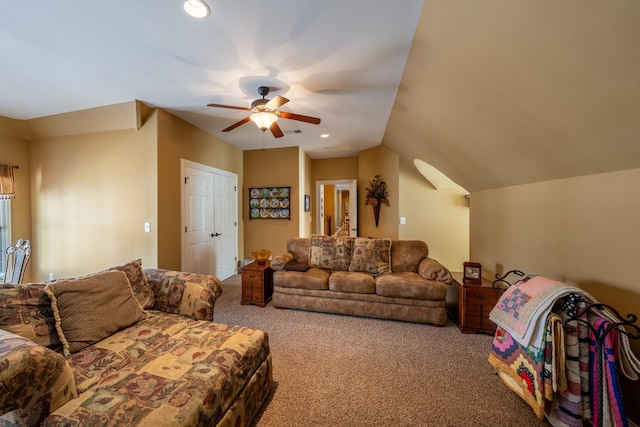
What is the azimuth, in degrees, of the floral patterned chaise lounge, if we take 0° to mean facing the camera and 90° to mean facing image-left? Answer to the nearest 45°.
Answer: approximately 315°

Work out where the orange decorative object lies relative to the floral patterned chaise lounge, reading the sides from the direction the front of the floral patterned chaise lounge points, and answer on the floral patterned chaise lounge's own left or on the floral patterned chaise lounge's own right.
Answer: on the floral patterned chaise lounge's own left

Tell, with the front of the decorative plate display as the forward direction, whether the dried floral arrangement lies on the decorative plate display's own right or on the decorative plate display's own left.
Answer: on the decorative plate display's own left

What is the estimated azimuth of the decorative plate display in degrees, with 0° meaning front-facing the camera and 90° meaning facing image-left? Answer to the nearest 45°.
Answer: approximately 0°

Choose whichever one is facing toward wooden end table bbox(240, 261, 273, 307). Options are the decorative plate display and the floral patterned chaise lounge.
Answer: the decorative plate display

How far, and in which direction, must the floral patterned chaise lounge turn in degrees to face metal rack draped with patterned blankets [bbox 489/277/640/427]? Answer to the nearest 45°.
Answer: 0° — it already faces it

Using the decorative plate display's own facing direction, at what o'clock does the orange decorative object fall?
The orange decorative object is roughly at 12 o'clock from the decorative plate display.

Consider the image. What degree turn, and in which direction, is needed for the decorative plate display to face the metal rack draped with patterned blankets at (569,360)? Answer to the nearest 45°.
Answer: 0° — it already faces it

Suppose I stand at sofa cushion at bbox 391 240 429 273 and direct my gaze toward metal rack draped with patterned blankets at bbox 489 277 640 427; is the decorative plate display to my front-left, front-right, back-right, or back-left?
back-right

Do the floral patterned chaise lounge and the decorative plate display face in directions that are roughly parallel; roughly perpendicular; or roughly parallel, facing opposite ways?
roughly perpendicular
